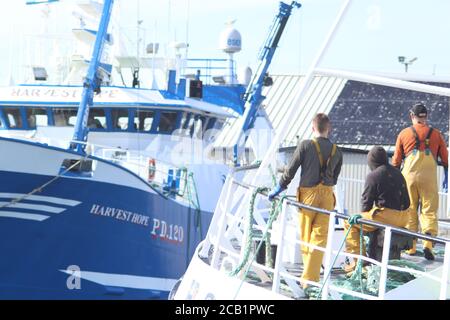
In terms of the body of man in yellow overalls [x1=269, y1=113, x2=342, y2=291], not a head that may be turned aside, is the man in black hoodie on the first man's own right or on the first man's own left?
on the first man's own right

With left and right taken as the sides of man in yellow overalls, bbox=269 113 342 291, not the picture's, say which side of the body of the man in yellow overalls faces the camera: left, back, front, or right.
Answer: back

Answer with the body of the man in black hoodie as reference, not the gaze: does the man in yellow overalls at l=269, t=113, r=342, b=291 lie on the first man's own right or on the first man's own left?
on the first man's own left

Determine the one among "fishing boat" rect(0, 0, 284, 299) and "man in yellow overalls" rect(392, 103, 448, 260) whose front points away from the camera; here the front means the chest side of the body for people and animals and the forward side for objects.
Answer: the man in yellow overalls

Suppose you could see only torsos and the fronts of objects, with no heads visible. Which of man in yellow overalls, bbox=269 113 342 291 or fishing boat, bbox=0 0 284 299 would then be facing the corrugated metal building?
the man in yellow overalls

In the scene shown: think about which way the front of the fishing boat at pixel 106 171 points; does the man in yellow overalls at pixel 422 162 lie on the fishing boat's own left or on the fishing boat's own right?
on the fishing boat's own left

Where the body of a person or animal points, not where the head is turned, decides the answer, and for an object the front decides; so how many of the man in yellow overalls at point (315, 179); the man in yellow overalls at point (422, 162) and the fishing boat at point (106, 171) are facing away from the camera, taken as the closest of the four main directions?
2

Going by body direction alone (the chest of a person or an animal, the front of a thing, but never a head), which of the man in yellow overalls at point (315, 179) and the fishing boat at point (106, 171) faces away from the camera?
the man in yellow overalls

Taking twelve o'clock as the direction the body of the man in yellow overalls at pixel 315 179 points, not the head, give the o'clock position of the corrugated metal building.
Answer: The corrugated metal building is roughly at 12 o'clock from the man in yellow overalls.

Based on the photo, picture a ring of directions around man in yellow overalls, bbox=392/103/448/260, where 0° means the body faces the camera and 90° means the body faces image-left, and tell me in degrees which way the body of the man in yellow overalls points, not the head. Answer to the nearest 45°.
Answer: approximately 180°

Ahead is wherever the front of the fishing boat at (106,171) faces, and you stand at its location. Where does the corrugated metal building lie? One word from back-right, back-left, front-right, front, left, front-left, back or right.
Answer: back
